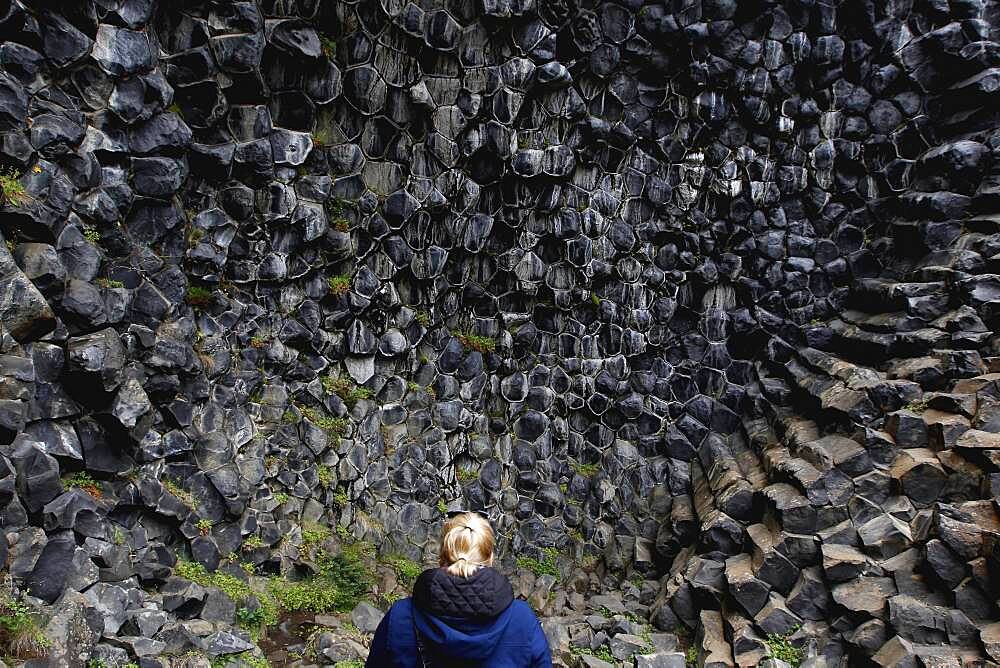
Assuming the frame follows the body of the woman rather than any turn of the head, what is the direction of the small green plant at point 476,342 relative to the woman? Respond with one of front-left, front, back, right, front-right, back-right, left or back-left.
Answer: front

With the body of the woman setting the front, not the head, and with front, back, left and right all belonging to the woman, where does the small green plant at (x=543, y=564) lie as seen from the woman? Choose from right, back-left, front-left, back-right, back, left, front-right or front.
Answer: front

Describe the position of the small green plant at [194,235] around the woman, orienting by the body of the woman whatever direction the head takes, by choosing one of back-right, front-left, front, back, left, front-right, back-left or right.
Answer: front-left

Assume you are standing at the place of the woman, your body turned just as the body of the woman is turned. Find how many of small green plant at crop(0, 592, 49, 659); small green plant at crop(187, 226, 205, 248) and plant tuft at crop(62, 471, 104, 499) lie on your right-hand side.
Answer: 0

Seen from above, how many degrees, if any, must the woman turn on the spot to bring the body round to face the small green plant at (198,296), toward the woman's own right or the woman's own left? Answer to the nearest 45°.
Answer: approximately 45° to the woman's own left

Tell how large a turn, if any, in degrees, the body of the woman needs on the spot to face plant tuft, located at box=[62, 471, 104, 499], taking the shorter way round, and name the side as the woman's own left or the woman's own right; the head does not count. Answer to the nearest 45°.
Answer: approximately 45° to the woman's own left

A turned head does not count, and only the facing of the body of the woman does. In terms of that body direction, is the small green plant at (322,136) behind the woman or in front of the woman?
in front

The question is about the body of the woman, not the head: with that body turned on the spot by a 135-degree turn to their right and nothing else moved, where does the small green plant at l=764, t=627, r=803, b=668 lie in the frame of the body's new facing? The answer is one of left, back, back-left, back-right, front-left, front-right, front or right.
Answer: left

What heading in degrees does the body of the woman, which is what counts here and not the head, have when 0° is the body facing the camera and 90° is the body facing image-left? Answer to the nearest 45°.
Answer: approximately 180°

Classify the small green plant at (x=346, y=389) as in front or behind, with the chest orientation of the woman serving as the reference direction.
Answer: in front

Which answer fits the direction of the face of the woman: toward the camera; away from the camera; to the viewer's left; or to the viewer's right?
away from the camera

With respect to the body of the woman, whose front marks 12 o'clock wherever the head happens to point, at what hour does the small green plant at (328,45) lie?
The small green plant is roughly at 11 o'clock from the woman.

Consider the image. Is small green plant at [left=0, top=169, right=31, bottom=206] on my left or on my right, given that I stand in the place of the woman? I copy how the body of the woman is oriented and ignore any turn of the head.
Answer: on my left
